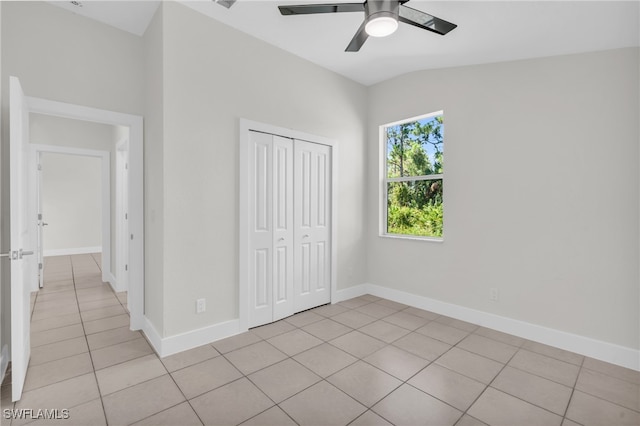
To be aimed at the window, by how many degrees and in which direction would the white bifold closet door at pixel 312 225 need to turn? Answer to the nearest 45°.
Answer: approximately 45° to its left

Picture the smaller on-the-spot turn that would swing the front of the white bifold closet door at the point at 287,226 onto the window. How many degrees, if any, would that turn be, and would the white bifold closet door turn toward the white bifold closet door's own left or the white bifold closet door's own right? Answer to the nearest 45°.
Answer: approximately 45° to the white bifold closet door's own left

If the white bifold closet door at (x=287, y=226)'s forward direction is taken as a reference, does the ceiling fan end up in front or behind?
in front

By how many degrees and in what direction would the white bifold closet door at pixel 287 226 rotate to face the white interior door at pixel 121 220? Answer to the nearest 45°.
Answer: approximately 180°

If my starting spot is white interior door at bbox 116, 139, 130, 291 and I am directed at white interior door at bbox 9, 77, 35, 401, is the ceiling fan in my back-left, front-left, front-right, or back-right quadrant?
front-left

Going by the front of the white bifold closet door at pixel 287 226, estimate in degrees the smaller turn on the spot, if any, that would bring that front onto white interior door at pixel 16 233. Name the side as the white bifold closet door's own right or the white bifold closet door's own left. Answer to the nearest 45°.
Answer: approximately 90° to the white bifold closet door's own right

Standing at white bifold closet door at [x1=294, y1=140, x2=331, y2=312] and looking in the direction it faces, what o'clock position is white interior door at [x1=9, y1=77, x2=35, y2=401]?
The white interior door is roughly at 3 o'clock from the white bifold closet door.

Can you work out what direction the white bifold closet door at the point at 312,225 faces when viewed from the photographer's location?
facing the viewer and to the right of the viewer

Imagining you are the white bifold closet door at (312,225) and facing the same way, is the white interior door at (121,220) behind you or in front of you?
behind

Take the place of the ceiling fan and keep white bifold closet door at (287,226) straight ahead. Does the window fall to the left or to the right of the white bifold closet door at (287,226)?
right

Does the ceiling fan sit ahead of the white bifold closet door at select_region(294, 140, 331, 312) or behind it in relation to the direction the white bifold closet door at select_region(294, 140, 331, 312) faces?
ahead
